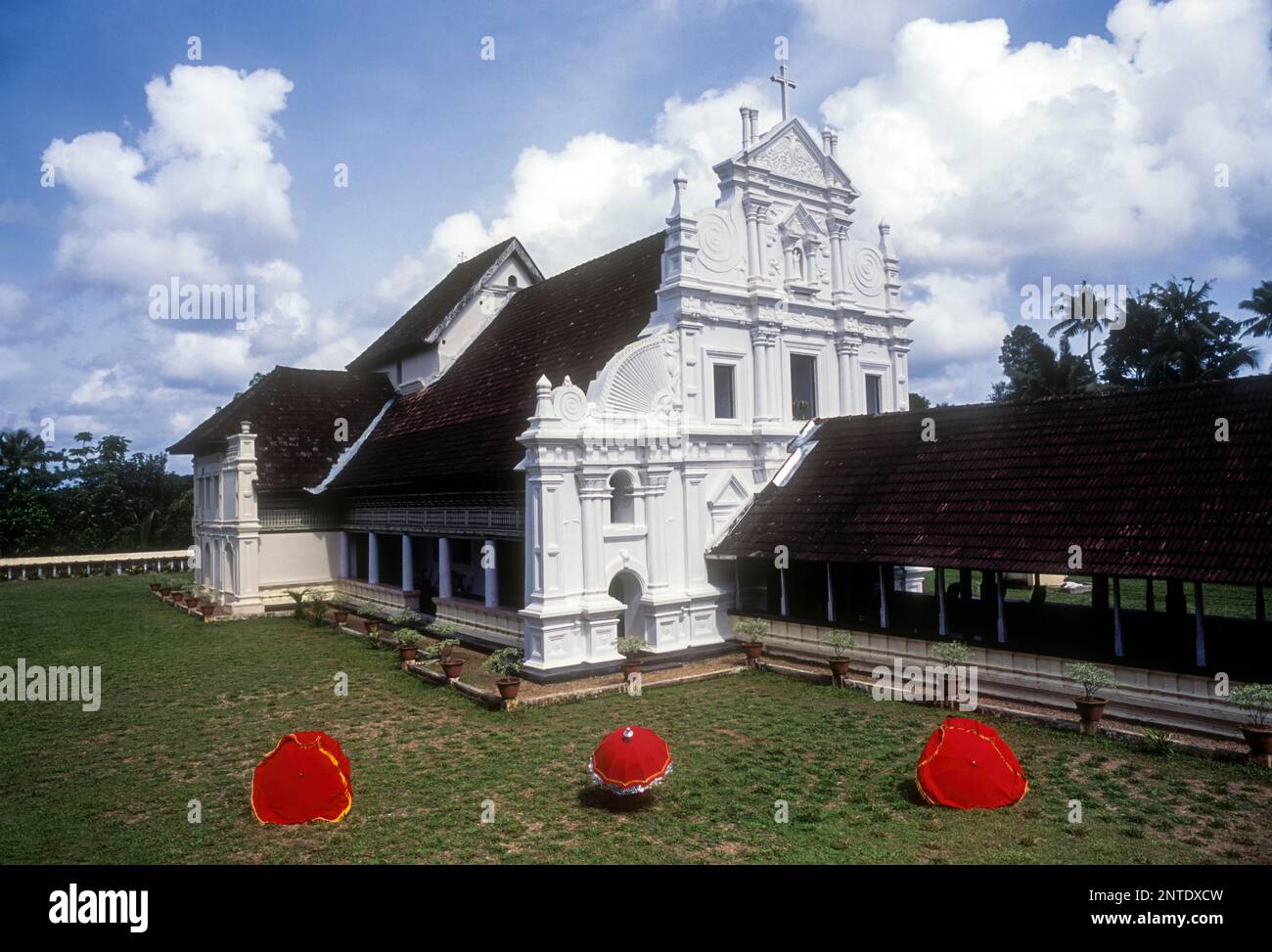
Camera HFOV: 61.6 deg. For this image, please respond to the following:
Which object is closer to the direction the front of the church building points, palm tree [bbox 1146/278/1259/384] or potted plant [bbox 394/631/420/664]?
the potted plant

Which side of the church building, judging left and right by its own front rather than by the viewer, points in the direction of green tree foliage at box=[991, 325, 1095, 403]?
left

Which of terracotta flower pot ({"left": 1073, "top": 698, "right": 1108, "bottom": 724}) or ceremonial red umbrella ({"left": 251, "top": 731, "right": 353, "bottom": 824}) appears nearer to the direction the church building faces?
the terracotta flower pot

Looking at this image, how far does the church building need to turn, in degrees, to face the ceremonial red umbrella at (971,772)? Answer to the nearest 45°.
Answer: approximately 45° to its right

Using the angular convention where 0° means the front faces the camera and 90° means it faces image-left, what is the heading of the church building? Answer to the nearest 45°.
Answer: approximately 315°

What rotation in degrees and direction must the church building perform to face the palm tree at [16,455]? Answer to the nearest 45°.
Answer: approximately 180°

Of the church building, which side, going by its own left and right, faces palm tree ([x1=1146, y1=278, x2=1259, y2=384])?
left

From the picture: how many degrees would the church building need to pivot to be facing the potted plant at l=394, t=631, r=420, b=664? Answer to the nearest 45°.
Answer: approximately 135° to its right

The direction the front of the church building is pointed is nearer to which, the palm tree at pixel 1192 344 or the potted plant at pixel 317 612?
the palm tree

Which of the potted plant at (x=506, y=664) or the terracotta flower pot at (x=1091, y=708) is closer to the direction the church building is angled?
the terracotta flower pot
